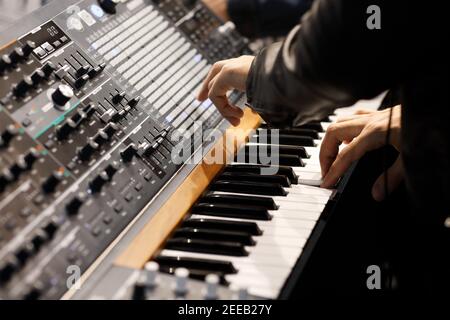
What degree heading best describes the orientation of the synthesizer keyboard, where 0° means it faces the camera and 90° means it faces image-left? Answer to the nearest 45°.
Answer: approximately 315°
